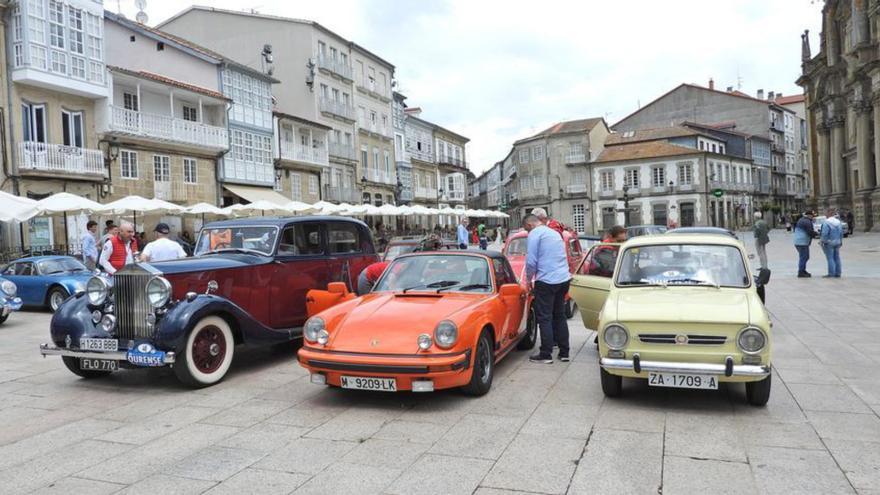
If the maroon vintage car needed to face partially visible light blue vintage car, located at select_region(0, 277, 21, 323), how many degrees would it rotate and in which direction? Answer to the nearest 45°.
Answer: approximately 90° to its right

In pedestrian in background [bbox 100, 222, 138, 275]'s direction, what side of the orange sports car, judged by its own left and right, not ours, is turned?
right

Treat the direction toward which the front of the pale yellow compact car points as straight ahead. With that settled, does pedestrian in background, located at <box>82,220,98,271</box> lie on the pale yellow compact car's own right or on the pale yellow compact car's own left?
on the pale yellow compact car's own right

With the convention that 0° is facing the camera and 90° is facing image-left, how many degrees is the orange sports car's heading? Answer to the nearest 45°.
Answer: approximately 45°

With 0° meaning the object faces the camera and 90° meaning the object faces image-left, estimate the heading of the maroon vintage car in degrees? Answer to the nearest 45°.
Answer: approximately 45°

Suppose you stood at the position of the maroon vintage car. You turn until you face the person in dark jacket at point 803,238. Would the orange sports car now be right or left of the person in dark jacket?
right
